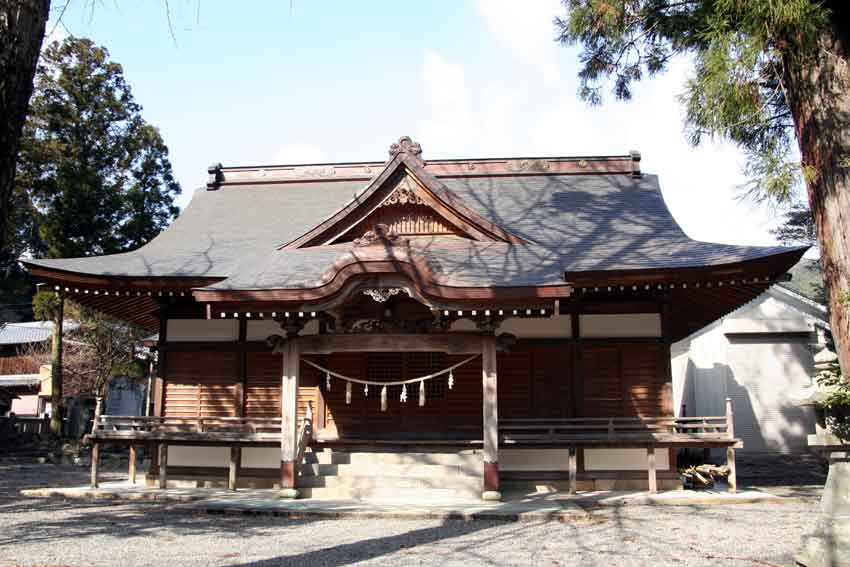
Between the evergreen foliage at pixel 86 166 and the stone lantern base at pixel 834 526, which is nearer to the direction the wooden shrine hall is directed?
the stone lantern base

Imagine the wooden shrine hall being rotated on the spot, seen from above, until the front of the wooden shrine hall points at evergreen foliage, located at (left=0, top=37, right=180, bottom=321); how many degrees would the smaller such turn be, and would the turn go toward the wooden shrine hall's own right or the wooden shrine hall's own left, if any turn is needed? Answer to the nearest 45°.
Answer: approximately 135° to the wooden shrine hall's own right

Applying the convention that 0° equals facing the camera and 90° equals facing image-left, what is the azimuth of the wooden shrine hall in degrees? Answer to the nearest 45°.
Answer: approximately 0°
